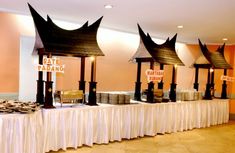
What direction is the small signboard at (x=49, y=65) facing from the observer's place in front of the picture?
facing the viewer

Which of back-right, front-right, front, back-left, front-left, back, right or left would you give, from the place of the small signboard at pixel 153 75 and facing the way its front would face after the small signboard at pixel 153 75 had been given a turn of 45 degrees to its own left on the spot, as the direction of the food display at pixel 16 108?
right

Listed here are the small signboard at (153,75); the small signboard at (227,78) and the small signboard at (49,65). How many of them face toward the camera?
3

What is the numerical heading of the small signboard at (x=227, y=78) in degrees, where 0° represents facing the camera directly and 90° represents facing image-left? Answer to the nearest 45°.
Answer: approximately 0°

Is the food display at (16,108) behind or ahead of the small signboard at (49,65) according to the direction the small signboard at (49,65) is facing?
ahead

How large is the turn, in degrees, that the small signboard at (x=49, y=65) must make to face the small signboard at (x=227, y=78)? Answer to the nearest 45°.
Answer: approximately 135° to its left

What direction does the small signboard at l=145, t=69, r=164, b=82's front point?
toward the camera

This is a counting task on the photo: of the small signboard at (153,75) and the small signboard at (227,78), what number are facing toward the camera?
2

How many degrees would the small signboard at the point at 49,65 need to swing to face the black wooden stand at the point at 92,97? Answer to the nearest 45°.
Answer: approximately 135° to its left

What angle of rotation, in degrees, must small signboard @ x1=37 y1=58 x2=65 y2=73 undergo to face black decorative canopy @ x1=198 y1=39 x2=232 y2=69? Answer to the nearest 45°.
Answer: approximately 135° to its left

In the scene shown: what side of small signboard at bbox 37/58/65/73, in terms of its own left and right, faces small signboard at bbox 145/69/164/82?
left

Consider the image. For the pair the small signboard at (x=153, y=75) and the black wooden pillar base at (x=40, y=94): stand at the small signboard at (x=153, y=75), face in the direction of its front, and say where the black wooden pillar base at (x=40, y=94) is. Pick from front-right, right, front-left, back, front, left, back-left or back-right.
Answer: front-right
